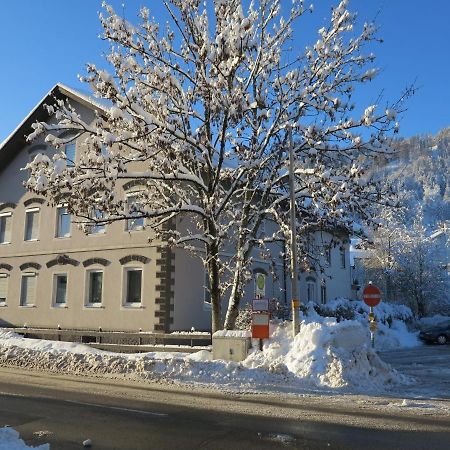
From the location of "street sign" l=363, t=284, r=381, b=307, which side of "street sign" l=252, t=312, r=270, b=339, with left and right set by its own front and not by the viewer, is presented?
left

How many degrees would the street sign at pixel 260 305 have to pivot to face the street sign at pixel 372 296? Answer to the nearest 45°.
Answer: approximately 90° to its left

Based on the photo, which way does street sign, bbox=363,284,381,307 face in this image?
toward the camera

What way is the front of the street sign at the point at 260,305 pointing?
toward the camera

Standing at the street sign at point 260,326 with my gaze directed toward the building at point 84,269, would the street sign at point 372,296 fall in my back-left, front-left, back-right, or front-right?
back-right

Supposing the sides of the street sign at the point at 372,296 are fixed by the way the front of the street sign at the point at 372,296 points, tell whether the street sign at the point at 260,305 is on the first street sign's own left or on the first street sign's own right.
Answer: on the first street sign's own right

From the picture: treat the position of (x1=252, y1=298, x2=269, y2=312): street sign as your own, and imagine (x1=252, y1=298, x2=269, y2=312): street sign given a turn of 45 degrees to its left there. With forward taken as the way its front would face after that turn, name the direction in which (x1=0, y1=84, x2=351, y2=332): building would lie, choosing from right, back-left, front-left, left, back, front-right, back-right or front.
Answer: back

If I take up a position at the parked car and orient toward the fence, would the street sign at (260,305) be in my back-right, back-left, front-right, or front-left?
front-left

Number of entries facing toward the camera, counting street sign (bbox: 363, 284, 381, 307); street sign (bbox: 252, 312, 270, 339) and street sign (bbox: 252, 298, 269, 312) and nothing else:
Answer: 3

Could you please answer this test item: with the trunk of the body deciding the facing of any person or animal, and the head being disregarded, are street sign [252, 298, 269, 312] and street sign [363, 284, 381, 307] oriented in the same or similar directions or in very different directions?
same or similar directions

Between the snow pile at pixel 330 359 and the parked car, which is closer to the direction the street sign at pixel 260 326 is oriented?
the snow pile

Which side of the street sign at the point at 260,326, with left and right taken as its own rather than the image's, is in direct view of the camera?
front
